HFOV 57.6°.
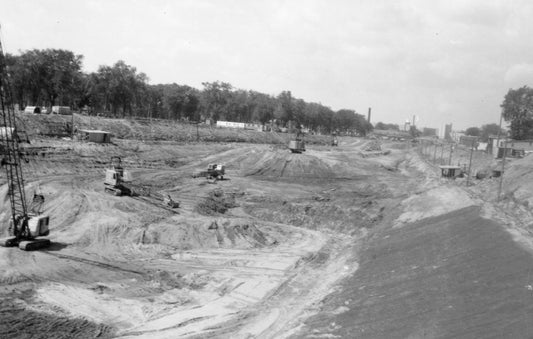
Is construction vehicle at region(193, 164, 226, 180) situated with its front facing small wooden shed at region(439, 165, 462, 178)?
no

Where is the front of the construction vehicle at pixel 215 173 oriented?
to the viewer's left

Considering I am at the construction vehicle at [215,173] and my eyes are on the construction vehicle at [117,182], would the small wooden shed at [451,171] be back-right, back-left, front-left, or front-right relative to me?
back-left

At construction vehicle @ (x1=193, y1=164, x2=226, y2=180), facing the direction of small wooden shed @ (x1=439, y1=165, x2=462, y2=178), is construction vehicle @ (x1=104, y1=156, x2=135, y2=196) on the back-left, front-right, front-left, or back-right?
back-right

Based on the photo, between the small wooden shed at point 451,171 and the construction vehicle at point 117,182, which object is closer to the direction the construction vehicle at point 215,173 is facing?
the construction vehicle

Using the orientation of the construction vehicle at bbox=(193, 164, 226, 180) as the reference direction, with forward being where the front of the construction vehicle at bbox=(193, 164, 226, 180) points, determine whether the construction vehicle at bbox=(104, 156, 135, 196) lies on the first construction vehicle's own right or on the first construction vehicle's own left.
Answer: on the first construction vehicle's own left
